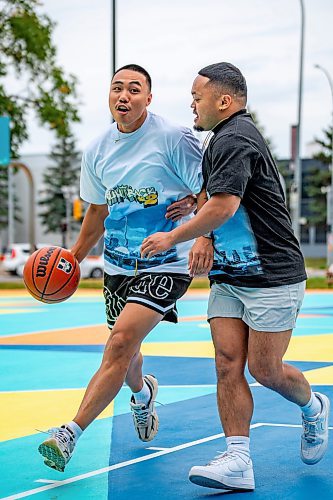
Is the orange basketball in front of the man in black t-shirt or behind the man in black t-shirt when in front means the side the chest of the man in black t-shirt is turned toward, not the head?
in front

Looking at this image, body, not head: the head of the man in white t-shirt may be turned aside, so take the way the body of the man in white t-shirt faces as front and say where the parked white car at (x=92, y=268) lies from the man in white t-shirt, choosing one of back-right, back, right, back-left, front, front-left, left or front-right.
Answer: back-right

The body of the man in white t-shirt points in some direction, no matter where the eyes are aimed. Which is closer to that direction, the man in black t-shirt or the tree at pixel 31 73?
the man in black t-shirt

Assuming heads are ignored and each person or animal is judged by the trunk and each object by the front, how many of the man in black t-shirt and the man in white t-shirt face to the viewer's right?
0

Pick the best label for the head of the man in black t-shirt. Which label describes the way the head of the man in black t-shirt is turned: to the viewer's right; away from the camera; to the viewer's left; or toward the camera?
to the viewer's left

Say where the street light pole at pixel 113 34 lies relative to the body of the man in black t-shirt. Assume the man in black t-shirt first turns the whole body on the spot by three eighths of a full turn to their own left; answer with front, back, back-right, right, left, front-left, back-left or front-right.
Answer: back-left

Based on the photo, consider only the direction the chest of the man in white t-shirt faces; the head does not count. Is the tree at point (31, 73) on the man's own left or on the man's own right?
on the man's own right

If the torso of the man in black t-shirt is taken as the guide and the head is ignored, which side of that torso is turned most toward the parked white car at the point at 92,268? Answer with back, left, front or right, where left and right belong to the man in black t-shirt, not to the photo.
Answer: right

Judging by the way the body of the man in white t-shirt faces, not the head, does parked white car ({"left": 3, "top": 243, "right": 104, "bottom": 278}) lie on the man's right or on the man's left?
on the man's right

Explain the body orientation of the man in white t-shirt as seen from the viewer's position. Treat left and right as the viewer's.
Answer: facing the viewer and to the left of the viewer

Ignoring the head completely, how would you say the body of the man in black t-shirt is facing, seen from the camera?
to the viewer's left

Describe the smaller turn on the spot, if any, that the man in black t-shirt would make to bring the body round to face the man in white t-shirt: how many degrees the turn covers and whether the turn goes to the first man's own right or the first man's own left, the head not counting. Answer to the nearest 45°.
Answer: approximately 45° to the first man's own right
